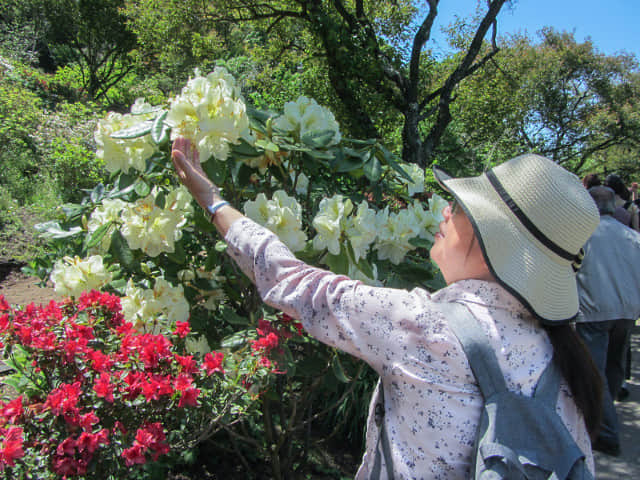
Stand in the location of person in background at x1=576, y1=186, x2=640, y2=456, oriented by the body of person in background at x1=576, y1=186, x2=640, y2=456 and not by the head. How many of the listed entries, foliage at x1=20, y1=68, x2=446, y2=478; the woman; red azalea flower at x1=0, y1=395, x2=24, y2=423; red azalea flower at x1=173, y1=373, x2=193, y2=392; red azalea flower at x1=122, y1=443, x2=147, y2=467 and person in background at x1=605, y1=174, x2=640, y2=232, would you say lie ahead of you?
1

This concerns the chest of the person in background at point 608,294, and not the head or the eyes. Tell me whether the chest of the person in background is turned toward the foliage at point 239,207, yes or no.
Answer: no

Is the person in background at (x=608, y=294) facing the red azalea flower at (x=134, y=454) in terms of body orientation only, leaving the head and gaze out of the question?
no

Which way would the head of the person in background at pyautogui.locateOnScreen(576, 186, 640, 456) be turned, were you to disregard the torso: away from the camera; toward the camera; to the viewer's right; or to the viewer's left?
away from the camera

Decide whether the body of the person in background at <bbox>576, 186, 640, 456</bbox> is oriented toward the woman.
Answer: no

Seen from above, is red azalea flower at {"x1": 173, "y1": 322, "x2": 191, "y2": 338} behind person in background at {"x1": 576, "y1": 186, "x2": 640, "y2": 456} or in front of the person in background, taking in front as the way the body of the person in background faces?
behind

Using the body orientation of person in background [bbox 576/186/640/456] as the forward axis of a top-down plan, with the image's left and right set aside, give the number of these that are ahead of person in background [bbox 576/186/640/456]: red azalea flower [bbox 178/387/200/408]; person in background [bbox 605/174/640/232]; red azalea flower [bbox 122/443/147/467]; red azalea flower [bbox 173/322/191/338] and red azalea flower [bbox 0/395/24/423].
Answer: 1

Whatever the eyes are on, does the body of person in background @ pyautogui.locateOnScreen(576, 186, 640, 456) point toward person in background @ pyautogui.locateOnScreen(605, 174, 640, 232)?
yes

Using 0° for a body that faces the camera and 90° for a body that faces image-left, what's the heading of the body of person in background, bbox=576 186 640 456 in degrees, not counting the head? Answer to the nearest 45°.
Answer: approximately 180°

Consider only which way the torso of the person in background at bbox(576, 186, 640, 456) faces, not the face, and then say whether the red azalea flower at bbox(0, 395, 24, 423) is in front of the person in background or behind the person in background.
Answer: behind

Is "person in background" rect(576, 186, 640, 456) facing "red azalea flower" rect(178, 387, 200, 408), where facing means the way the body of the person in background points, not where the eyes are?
no

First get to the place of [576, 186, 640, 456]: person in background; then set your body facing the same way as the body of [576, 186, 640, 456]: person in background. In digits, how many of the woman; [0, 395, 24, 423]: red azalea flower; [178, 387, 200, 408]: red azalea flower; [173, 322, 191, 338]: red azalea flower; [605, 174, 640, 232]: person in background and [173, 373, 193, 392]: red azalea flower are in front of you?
1

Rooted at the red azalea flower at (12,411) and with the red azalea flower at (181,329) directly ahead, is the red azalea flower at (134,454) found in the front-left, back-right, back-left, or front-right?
front-right
